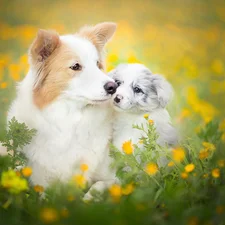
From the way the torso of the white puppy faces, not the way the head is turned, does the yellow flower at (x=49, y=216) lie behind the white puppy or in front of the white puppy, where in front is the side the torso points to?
in front

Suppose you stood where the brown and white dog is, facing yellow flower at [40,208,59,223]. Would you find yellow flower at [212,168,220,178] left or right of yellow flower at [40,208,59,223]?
left

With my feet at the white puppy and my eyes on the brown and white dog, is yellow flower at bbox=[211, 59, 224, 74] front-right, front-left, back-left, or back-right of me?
back-right

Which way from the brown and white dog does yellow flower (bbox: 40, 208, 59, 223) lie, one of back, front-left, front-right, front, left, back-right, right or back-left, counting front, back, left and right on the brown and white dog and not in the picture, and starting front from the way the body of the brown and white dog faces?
front-right

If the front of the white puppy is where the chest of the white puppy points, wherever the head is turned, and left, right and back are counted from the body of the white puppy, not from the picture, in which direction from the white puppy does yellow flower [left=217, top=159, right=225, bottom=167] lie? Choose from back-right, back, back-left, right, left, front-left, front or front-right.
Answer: left

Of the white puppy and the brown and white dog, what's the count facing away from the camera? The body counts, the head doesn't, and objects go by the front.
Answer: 0

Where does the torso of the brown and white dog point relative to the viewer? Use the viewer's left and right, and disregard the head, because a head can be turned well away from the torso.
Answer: facing the viewer and to the right of the viewer

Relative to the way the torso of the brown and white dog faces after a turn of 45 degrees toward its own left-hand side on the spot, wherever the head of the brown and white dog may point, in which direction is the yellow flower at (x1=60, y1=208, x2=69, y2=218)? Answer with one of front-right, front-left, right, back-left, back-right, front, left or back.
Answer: right

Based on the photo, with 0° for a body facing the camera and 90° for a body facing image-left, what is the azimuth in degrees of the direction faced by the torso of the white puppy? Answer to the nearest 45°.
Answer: approximately 45°
